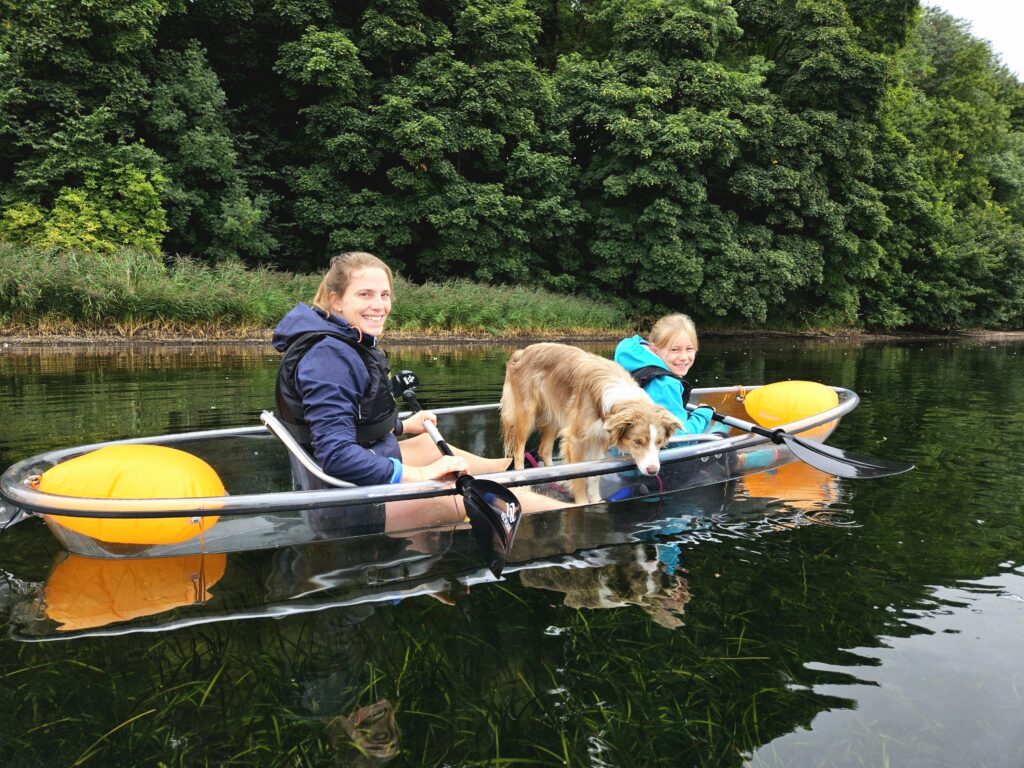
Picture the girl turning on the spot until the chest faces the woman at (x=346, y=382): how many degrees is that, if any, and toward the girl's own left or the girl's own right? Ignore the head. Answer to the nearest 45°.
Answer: approximately 135° to the girl's own right

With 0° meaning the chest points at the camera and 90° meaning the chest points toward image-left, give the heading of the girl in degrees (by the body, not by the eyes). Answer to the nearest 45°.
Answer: approximately 270°

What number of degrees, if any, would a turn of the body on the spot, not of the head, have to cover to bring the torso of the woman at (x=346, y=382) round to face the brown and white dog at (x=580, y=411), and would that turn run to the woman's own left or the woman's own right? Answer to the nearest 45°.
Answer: approximately 45° to the woman's own left

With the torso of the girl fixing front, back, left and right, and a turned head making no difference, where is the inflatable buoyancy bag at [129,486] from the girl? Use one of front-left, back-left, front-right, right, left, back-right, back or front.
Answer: back-right

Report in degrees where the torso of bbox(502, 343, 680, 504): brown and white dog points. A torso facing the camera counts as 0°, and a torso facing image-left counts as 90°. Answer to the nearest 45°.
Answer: approximately 315°

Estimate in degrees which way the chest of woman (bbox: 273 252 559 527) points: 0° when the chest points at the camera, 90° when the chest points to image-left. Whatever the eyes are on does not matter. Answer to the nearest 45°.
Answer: approximately 270°

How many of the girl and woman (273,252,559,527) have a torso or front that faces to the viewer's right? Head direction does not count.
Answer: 2

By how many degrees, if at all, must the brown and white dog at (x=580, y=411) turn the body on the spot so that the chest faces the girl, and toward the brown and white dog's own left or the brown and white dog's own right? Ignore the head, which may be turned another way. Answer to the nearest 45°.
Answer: approximately 90° to the brown and white dog's own left
